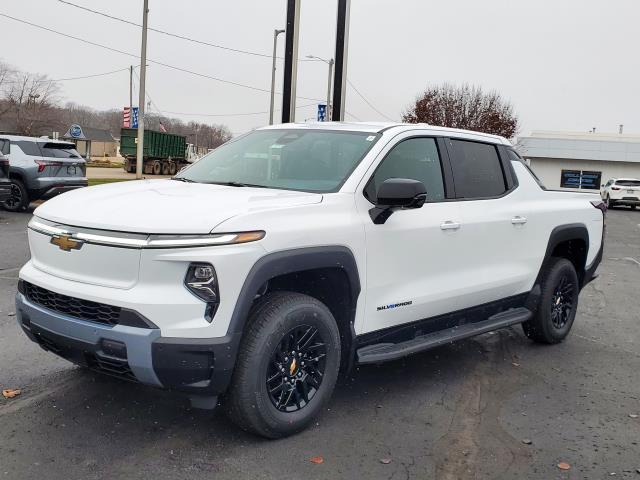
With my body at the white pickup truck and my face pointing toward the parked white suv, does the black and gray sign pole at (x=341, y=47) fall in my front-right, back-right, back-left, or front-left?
front-left

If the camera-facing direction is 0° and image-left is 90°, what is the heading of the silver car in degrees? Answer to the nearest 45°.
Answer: approximately 135°

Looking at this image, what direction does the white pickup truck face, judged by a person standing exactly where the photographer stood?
facing the viewer and to the left of the viewer

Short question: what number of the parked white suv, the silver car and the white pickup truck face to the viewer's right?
0

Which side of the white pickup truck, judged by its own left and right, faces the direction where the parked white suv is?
back

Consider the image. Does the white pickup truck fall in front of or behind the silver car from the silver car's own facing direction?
behind

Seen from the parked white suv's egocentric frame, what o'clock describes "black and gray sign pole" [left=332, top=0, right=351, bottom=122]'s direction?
The black and gray sign pole is roughly at 8 o'clock from the parked white suv.

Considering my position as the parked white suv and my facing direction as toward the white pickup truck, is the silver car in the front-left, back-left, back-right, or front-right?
front-right

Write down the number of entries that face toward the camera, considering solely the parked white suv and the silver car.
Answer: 0

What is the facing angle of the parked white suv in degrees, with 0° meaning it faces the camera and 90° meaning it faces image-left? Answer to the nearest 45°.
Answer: approximately 135°
